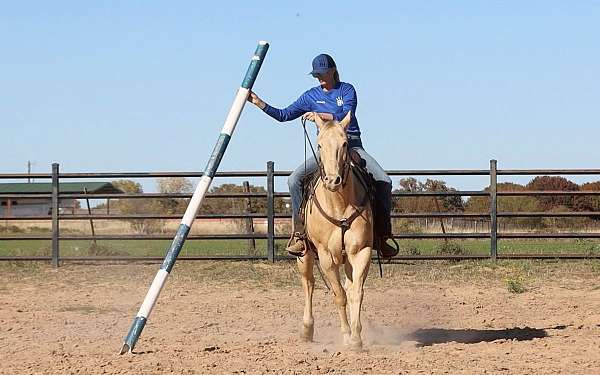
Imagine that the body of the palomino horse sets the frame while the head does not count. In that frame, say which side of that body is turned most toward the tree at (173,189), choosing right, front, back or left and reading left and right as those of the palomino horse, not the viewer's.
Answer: back

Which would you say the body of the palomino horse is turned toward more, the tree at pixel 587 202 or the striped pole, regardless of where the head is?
the striped pole

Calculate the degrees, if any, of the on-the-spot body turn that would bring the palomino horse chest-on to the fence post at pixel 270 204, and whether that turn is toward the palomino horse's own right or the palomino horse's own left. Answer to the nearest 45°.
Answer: approximately 180°

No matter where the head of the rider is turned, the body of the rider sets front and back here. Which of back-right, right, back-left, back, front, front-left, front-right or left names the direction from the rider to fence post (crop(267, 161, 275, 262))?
back

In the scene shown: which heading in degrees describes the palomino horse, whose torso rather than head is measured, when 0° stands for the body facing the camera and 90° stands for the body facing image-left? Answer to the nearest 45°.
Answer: approximately 0°

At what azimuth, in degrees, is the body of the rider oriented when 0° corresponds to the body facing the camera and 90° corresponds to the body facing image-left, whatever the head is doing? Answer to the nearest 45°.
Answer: approximately 0°
